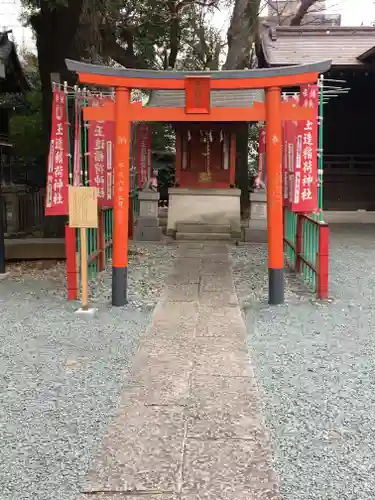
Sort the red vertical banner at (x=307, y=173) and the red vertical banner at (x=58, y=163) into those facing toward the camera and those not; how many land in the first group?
2

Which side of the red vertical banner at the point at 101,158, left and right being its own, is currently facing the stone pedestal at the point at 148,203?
back

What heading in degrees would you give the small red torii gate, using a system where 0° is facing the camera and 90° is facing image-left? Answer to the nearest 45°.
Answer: approximately 0°

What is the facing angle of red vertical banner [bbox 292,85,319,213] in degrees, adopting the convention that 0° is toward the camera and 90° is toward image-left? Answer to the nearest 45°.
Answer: approximately 0°

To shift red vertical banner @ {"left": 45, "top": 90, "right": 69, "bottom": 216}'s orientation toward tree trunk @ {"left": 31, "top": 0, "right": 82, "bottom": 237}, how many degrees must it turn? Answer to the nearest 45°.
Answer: approximately 180°
